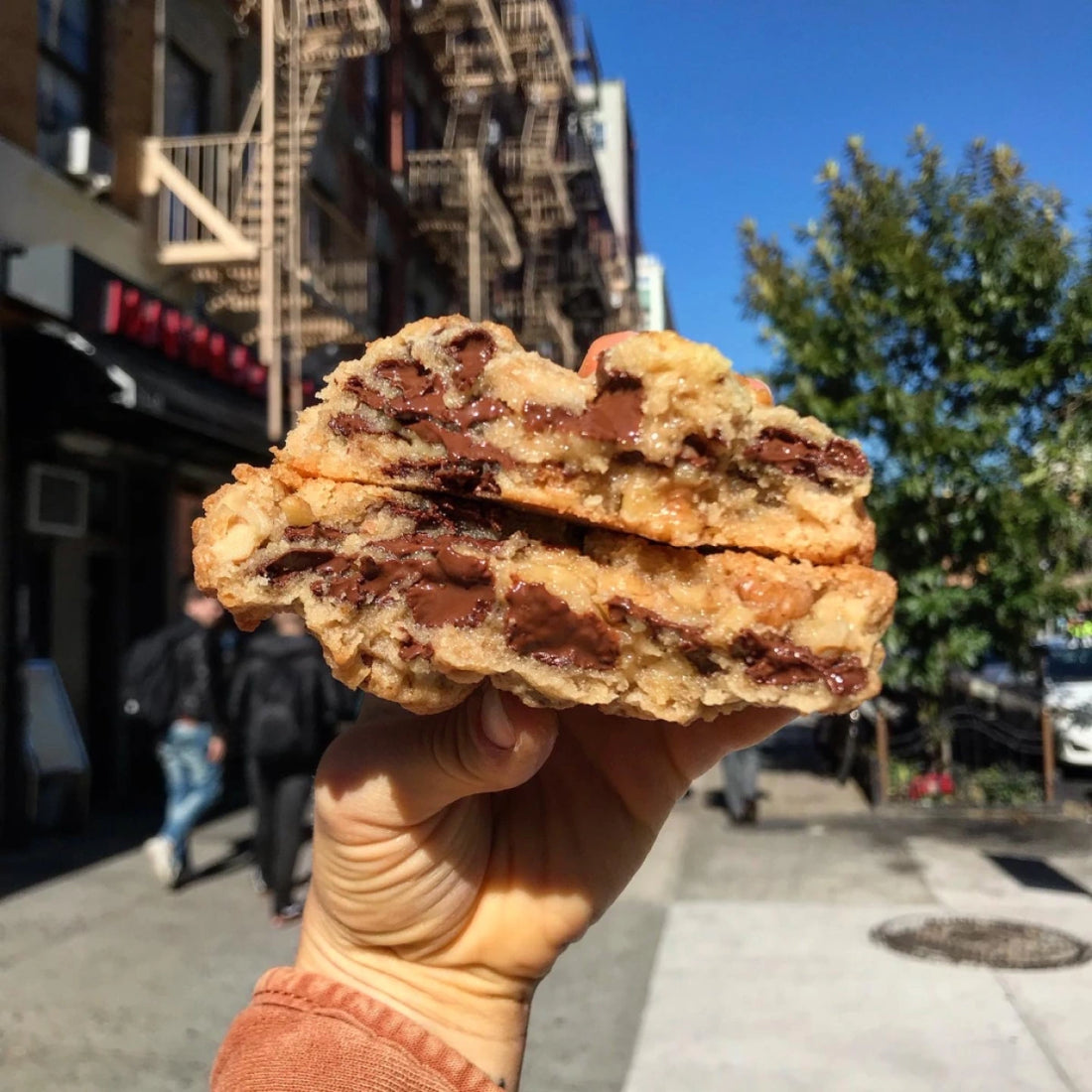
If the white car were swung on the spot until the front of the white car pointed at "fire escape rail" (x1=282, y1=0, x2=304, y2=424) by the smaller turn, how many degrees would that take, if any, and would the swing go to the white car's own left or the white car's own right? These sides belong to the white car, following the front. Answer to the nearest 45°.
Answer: approximately 45° to the white car's own right

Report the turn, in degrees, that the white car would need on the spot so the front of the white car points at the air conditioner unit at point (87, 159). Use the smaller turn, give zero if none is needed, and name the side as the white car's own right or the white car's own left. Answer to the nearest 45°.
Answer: approximately 45° to the white car's own right

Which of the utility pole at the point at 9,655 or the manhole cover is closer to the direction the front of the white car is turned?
the manhole cover

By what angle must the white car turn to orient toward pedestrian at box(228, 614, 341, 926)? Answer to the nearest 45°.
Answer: approximately 45° to its right

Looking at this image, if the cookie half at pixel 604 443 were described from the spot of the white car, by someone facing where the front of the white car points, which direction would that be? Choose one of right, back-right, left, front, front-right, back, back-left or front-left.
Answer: front

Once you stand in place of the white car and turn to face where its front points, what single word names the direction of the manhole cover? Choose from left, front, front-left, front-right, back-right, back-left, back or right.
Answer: front

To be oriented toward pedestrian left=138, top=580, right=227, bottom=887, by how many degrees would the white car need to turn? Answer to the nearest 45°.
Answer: approximately 45° to its right

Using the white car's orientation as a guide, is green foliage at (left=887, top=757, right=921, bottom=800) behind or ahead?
ahead

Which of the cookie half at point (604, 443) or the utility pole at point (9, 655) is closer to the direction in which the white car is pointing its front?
the cookie half

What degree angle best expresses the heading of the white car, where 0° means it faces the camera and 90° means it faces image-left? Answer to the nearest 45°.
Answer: approximately 0°
